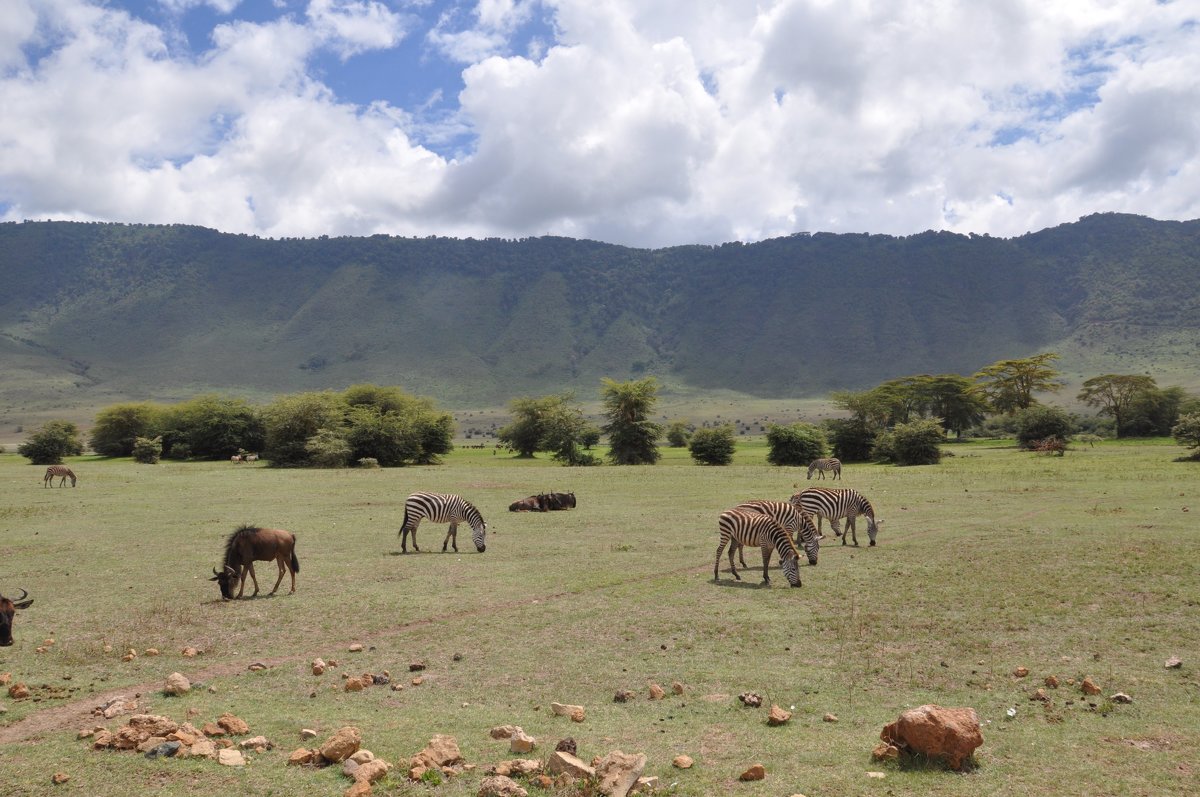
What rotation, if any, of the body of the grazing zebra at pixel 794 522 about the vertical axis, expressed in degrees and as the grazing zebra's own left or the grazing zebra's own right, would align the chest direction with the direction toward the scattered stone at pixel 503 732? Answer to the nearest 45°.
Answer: approximately 90° to the grazing zebra's own right

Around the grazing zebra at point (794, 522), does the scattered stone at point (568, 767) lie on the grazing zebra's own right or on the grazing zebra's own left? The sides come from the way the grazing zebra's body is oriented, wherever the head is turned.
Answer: on the grazing zebra's own right

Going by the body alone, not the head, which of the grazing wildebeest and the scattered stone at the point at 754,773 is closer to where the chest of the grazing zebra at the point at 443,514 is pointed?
the scattered stone

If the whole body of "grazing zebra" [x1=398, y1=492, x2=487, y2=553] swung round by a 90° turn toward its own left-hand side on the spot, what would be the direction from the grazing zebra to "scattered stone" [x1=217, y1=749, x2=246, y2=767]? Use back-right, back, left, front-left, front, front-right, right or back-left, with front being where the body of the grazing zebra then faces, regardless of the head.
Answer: back

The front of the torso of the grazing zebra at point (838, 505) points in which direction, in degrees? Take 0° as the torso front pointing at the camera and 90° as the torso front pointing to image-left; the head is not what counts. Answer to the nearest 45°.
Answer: approximately 270°

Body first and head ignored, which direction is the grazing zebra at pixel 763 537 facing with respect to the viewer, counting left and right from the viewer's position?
facing to the right of the viewer

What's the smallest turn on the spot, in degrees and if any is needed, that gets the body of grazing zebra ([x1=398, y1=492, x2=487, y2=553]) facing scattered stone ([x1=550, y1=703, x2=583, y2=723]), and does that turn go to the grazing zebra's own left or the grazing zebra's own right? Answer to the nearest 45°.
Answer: approximately 90° to the grazing zebra's own right

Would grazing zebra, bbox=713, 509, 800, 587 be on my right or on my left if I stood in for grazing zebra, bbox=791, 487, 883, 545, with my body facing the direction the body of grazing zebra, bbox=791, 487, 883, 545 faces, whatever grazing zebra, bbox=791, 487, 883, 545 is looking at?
on my right

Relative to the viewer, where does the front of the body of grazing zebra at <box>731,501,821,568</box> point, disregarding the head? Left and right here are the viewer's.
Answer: facing to the right of the viewer
